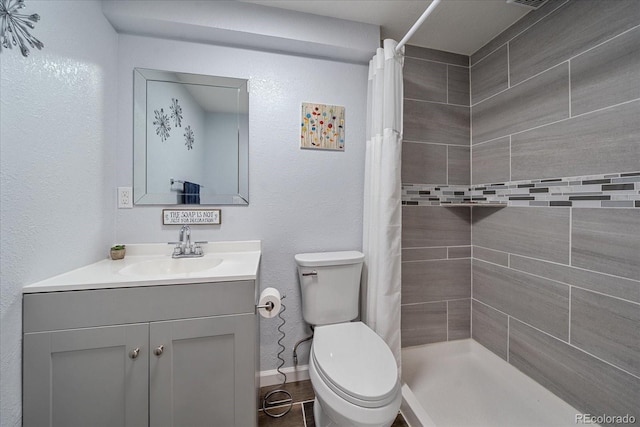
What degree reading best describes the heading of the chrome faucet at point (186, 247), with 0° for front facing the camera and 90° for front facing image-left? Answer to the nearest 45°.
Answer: approximately 0°

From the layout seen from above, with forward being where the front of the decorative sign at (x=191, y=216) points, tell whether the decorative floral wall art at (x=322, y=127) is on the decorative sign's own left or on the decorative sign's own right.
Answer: on the decorative sign's own left

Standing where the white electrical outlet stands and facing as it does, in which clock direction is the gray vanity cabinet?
The gray vanity cabinet is roughly at 12 o'clock from the white electrical outlet.
